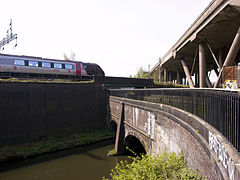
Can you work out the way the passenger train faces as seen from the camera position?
facing away from the viewer and to the right of the viewer
